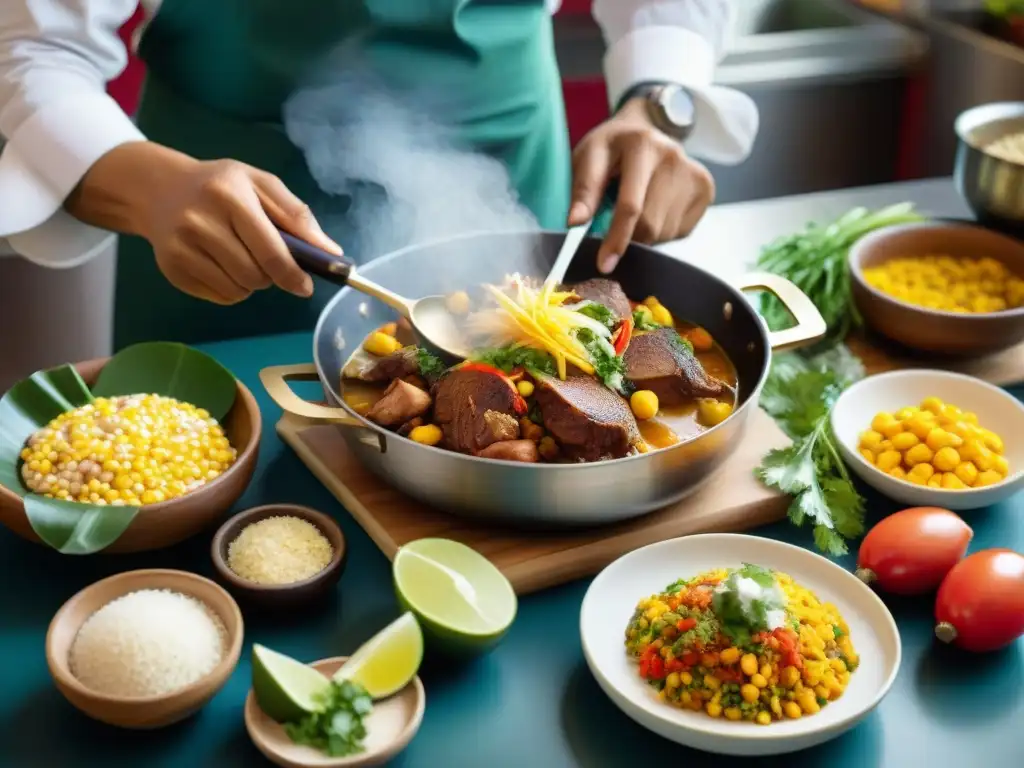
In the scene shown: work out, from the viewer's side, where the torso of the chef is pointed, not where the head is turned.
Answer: toward the camera

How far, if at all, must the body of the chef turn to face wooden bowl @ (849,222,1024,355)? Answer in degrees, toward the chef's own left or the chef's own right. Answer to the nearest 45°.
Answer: approximately 90° to the chef's own left

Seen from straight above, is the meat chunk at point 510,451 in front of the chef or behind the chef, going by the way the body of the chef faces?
in front

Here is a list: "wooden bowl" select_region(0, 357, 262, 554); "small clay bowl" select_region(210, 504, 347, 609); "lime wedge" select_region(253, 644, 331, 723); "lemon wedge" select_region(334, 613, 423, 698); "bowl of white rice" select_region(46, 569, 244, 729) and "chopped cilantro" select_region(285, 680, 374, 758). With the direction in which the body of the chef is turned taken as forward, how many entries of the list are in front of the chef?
6

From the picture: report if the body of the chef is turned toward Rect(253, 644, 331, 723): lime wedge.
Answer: yes

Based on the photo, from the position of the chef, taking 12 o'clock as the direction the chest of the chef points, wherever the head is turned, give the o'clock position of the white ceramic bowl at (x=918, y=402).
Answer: The white ceramic bowl is roughly at 10 o'clock from the chef.

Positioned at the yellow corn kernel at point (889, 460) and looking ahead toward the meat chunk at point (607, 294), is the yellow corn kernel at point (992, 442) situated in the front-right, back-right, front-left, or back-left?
back-right

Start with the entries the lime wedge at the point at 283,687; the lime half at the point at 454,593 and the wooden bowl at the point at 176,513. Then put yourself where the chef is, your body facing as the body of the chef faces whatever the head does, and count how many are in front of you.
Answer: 3

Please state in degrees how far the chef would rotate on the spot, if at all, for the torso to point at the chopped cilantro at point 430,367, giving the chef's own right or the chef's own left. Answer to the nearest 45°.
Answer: approximately 45° to the chef's own left

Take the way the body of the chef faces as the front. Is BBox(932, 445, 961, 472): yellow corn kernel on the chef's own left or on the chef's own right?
on the chef's own left

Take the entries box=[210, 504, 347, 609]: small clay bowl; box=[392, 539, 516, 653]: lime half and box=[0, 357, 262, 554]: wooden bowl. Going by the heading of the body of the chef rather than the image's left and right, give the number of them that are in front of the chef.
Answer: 3

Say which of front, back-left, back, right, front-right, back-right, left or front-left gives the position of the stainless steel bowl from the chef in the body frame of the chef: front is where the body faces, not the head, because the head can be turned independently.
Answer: left

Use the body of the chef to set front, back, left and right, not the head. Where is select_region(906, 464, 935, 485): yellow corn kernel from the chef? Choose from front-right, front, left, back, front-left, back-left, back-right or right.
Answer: front-left

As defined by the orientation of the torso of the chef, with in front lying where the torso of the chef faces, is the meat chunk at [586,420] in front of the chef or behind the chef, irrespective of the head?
in front

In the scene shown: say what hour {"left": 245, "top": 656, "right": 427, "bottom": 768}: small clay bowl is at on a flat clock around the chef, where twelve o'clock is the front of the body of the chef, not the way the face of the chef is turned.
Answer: The small clay bowl is roughly at 12 o'clock from the chef.

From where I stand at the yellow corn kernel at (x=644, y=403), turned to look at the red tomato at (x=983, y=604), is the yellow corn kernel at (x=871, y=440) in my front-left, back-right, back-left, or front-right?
front-left

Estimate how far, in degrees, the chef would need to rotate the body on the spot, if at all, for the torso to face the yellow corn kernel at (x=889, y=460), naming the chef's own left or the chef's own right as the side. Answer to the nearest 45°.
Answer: approximately 45° to the chef's own left

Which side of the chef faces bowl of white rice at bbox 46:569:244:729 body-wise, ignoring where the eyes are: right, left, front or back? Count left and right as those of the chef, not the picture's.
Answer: front
